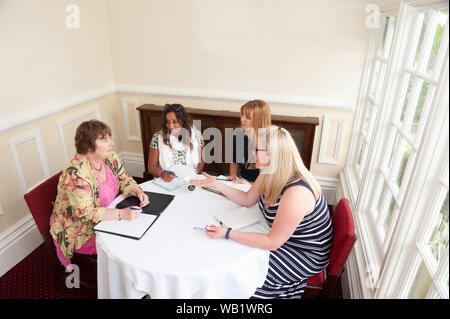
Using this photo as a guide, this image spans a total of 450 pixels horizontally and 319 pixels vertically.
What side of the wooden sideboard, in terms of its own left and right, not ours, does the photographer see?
front

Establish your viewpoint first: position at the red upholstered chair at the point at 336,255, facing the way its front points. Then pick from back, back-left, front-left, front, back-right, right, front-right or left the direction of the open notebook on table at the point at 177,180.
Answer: front

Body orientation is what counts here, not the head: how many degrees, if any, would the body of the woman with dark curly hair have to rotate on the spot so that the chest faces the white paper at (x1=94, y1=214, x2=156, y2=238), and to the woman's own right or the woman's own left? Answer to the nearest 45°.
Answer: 0° — they already face it

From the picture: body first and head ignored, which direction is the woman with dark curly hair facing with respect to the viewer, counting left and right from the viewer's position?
facing the viewer

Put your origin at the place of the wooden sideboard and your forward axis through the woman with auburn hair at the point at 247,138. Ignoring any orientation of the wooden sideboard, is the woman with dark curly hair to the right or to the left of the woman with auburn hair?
right

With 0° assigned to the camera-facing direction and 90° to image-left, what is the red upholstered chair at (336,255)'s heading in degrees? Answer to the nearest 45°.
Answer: approximately 90°

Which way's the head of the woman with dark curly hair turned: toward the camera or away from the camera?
toward the camera

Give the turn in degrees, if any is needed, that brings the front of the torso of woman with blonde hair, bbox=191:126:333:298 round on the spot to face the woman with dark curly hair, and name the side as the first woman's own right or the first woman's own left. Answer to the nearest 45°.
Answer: approximately 45° to the first woman's own right

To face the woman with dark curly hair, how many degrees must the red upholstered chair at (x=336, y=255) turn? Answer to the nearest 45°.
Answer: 0° — it already faces them

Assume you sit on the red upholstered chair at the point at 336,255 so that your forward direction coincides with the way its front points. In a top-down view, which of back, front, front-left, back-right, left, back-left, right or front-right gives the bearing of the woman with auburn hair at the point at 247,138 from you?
front-right

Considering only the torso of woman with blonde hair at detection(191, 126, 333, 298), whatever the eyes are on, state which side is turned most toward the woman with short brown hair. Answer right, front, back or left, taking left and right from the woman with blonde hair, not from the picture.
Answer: front

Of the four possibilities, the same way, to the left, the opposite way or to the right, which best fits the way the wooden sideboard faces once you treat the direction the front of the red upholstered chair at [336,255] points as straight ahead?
to the left

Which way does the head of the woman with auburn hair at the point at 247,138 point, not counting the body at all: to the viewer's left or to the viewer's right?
to the viewer's left

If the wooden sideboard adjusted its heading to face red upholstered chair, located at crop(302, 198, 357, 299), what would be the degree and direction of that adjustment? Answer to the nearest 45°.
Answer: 0° — it already faces it

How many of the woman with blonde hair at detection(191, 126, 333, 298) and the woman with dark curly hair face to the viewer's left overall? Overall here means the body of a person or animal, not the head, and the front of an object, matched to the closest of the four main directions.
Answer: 1

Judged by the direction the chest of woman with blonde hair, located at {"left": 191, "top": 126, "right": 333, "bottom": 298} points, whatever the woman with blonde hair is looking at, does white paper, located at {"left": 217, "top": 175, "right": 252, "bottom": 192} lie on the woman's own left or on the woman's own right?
on the woman's own right

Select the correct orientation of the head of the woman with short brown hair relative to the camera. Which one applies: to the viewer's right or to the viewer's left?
to the viewer's right

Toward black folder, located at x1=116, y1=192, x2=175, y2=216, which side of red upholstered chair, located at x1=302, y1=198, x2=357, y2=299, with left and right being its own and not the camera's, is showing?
front

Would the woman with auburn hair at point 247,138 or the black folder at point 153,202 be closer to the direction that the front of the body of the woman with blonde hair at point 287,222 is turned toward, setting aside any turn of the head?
the black folder

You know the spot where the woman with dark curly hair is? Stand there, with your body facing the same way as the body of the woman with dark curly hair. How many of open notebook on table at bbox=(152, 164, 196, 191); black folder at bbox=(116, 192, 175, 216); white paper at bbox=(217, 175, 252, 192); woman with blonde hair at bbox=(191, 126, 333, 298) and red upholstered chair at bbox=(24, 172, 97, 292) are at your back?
0

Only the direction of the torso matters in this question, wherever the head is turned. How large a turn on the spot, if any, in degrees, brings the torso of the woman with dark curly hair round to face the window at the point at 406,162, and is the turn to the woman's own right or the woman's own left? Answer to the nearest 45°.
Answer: approximately 45° to the woman's own left

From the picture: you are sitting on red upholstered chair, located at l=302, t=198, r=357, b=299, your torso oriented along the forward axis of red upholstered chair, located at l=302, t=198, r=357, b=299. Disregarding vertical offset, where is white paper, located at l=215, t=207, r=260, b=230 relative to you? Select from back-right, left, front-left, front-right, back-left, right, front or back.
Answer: front

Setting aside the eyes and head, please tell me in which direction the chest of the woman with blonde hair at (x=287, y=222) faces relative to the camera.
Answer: to the viewer's left
